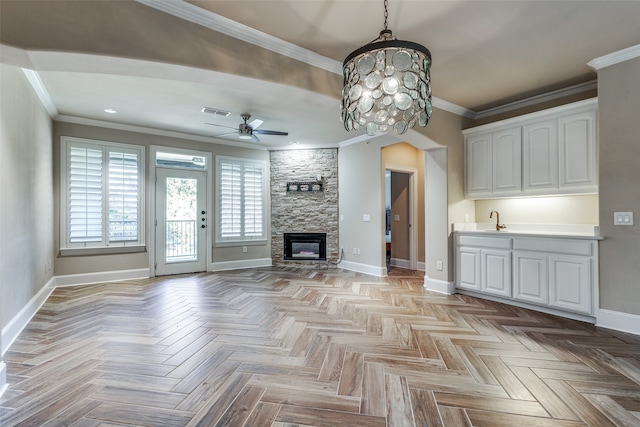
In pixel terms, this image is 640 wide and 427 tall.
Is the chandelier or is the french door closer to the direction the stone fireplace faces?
the chandelier

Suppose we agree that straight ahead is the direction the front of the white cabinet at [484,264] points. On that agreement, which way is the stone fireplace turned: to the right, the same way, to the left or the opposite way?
to the left

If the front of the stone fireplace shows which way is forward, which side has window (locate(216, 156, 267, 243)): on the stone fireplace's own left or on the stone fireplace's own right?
on the stone fireplace's own right

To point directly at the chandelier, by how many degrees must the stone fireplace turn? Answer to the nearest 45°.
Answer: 0° — it already faces it

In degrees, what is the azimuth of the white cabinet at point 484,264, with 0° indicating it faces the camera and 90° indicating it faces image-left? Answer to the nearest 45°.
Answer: approximately 45°

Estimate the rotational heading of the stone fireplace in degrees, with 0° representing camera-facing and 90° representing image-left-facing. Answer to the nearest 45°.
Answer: approximately 0°

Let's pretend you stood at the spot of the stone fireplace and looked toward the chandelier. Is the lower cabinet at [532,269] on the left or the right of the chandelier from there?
left

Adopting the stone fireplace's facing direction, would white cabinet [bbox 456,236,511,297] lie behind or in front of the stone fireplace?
in front

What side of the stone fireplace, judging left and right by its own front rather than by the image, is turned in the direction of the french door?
right

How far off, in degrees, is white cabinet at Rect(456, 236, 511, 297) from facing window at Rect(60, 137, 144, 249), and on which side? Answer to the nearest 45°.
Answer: approximately 45° to its right

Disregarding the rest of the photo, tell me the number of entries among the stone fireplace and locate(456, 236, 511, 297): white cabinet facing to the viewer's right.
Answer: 0

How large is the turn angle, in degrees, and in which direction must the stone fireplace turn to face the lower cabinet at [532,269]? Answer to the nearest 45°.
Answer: approximately 45° to its left

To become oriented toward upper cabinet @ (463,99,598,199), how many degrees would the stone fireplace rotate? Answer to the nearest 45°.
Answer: approximately 45° to its left

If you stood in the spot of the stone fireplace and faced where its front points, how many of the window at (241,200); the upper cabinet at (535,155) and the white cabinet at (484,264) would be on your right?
1

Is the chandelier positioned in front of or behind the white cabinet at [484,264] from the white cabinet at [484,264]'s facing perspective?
in front

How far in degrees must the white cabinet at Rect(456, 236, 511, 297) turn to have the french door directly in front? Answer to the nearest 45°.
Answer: approximately 45° to its right
